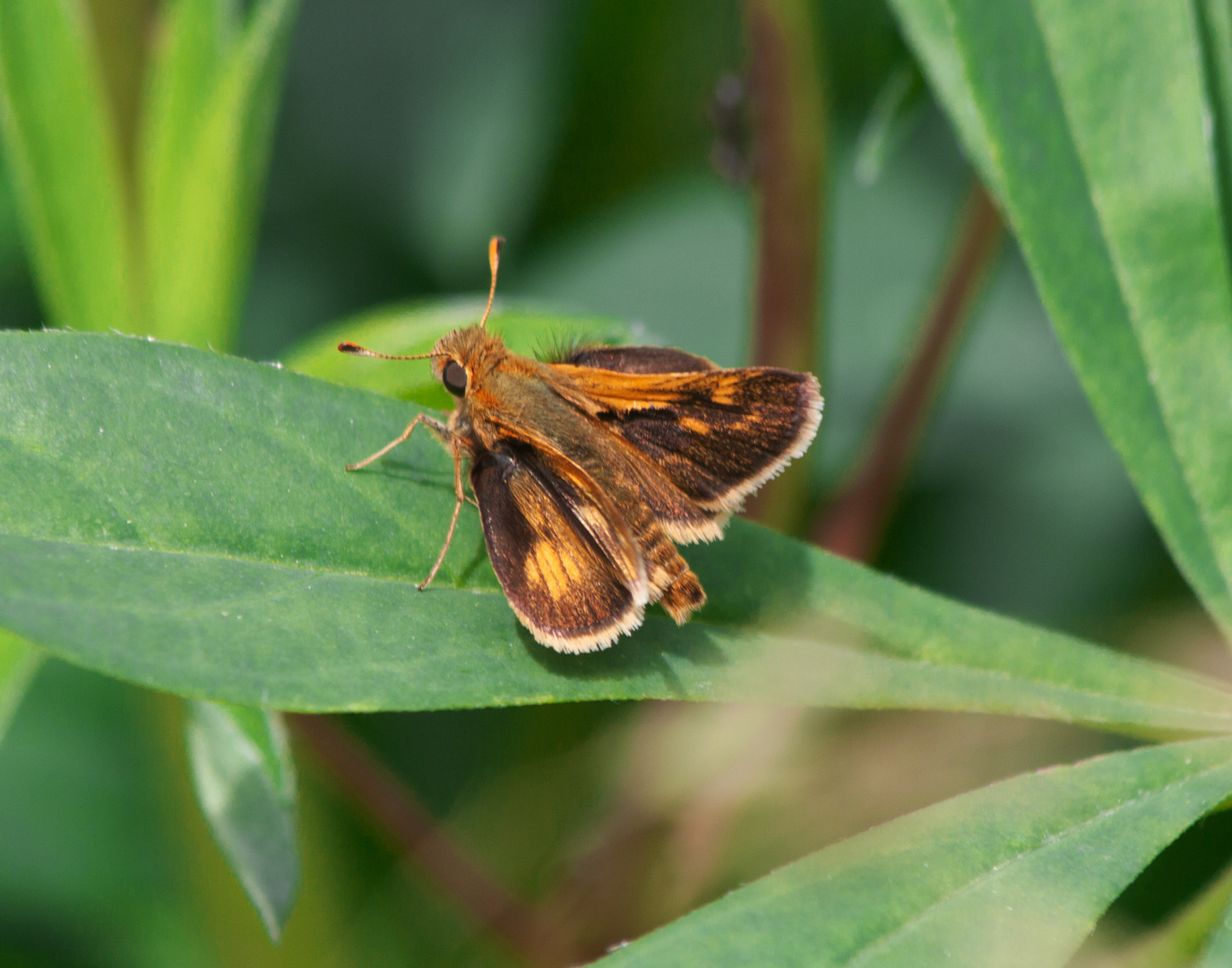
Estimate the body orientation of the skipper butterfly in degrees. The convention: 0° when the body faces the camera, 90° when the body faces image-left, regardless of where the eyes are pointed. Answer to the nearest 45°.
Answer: approximately 135°

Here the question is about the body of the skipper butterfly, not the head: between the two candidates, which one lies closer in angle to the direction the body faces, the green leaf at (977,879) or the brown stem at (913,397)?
the brown stem

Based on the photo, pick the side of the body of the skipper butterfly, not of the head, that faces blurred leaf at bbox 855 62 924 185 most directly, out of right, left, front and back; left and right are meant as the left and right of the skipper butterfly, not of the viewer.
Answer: right

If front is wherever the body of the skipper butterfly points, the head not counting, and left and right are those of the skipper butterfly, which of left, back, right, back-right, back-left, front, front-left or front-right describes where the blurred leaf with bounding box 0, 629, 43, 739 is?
front-left

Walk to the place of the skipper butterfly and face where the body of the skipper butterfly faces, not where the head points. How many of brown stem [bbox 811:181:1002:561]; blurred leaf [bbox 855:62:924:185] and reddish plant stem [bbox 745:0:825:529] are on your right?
3

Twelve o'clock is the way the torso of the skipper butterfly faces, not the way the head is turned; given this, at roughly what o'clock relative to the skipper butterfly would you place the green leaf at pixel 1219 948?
The green leaf is roughly at 7 o'clock from the skipper butterfly.

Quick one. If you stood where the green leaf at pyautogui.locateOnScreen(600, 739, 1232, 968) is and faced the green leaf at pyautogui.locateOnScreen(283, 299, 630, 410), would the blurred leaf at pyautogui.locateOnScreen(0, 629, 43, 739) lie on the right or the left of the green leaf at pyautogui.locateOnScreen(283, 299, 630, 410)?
left

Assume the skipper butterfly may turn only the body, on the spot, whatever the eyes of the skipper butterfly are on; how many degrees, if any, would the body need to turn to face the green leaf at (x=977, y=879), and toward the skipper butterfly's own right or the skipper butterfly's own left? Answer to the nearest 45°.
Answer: approximately 135° to the skipper butterfly's own left

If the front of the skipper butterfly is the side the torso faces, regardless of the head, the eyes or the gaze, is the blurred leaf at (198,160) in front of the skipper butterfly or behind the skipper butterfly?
in front

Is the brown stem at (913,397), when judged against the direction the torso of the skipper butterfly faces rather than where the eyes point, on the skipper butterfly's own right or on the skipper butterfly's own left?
on the skipper butterfly's own right
